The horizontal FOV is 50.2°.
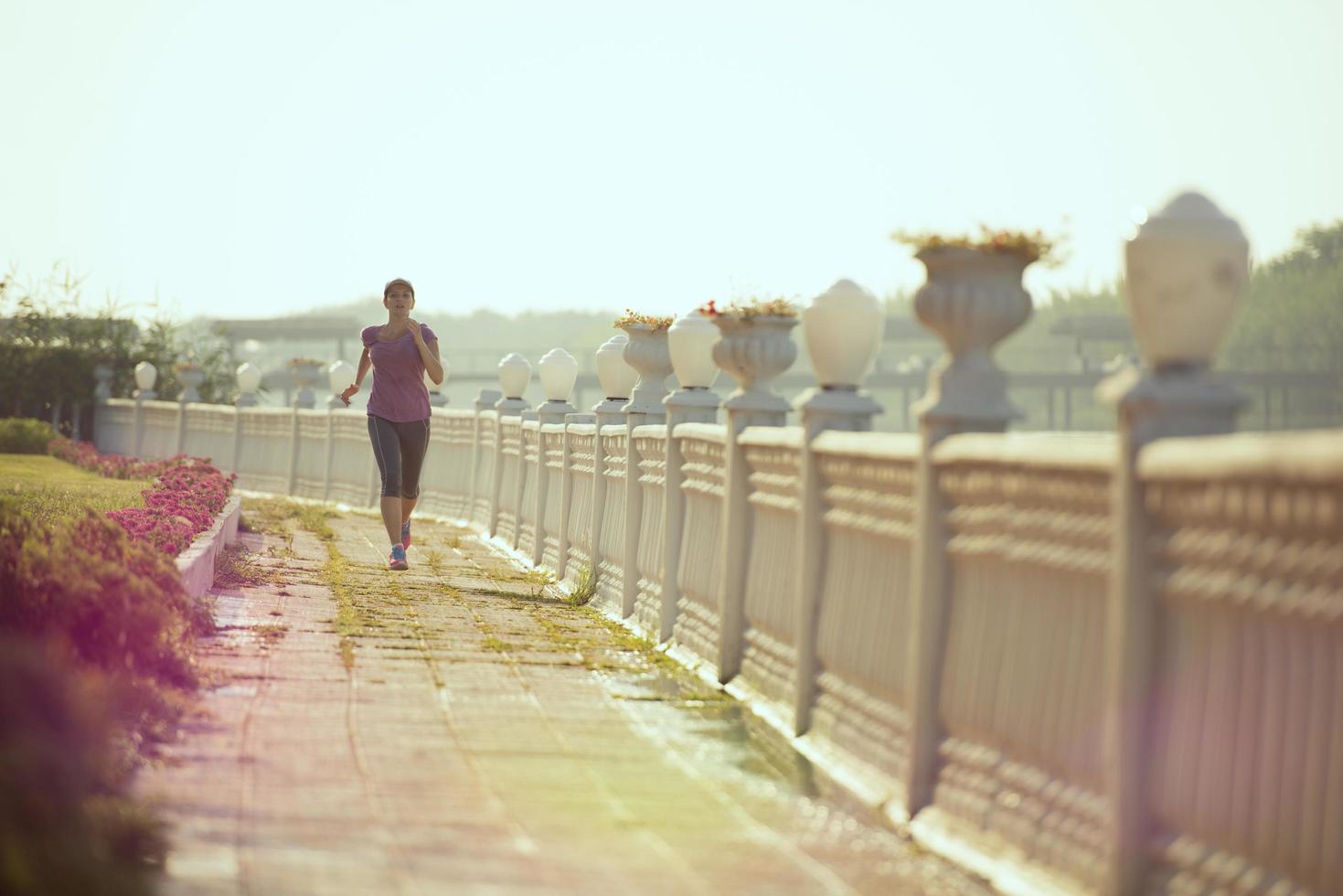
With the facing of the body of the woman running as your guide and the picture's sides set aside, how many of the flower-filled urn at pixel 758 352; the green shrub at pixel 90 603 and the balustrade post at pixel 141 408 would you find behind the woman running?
1

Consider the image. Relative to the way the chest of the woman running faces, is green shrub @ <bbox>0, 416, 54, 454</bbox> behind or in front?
behind

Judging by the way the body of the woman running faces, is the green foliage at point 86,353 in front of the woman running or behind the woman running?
behind

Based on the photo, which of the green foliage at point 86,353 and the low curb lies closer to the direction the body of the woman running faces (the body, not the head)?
the low curb

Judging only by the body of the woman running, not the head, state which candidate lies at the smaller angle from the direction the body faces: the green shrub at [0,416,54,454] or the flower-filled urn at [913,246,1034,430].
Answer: the flower-filled urn

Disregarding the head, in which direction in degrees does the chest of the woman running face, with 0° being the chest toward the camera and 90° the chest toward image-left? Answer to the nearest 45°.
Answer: approximately 0°

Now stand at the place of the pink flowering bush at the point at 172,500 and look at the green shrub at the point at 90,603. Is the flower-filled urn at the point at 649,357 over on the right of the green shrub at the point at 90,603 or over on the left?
left

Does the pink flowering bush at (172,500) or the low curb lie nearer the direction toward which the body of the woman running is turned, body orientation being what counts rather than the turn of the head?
the low curb

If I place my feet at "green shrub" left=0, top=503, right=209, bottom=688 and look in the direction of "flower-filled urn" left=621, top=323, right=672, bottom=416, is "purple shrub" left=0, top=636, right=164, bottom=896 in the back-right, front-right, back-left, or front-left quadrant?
back-right

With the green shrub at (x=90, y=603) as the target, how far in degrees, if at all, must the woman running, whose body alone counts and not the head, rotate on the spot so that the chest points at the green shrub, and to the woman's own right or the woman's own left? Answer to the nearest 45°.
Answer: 0° — they already face it
